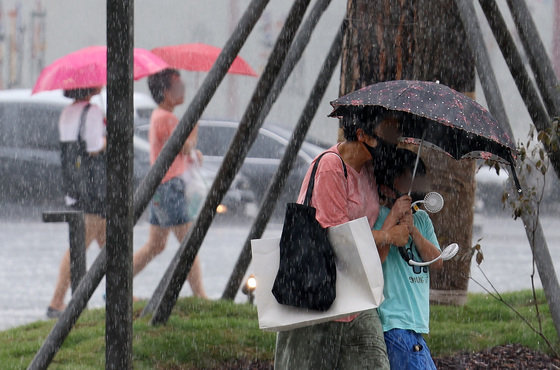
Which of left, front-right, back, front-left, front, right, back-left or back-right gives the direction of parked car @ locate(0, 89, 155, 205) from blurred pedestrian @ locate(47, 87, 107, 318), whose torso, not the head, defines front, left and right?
front-left

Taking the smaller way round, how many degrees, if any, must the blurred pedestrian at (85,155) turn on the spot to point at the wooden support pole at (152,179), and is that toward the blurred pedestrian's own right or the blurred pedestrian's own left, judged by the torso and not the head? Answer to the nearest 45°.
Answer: approximately 135° to the blurred pedestrian's own right

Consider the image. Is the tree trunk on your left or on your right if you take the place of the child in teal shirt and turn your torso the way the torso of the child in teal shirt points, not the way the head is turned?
on your left

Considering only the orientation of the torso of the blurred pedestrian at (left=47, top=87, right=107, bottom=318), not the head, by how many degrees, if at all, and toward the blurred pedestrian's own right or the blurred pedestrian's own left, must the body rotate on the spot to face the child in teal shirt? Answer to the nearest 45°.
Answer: approximately 135° to the blurred pedestrian's own right

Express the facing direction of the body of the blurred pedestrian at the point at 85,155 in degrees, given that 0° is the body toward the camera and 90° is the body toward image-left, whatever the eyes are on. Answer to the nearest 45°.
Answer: approximately 225°

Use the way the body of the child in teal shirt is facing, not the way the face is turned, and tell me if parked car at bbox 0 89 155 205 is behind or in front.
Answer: behind

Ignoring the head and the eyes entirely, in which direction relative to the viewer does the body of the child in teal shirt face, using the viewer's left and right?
facing the viewer and to the right of the viewer

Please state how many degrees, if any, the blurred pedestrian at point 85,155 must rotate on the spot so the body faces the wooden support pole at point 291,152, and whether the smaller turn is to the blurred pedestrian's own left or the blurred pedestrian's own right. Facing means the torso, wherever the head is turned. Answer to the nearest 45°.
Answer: approximately 90° to the blurred pedestrian's own right

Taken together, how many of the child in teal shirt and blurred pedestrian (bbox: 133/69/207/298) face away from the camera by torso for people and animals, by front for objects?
0
